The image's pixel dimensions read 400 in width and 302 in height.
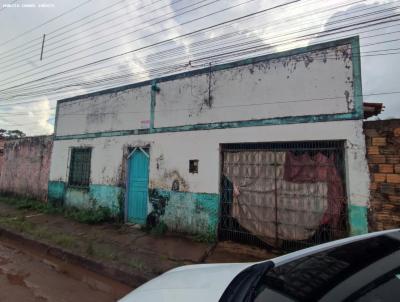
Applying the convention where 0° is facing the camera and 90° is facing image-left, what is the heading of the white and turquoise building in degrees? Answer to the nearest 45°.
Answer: approximately 45°

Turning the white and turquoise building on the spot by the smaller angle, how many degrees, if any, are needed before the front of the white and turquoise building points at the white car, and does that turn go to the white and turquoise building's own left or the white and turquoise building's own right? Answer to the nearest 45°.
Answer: approximately 45° to the white and turquoise building's own left

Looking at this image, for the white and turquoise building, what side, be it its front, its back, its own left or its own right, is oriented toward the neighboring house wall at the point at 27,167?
right
